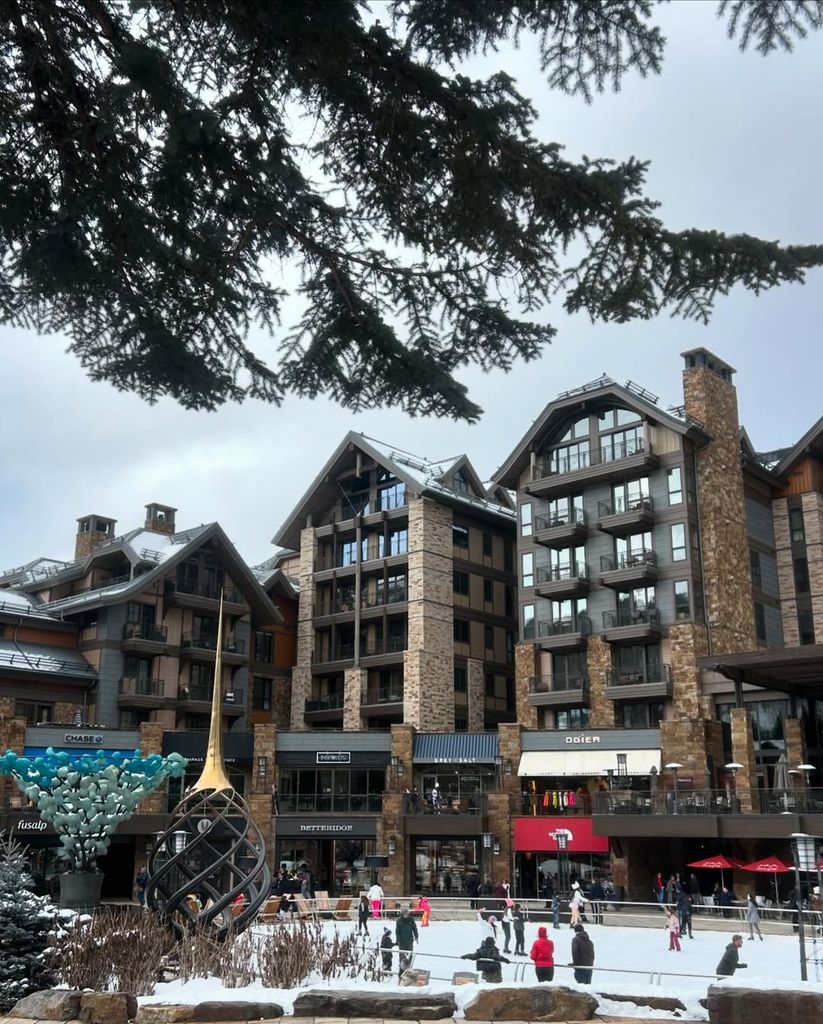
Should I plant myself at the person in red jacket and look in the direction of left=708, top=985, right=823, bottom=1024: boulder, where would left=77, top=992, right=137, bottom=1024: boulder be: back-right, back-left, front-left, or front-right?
front-right

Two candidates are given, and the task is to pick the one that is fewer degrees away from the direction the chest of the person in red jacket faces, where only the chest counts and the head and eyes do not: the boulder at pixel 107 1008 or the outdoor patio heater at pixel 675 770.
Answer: the outdoor patio heater

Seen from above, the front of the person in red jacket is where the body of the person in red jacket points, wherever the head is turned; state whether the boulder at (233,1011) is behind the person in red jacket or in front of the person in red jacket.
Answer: behind

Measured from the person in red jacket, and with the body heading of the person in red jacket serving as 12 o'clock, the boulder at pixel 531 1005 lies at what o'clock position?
The boulder is roughly at 6 o'clock from the person in red jacket.

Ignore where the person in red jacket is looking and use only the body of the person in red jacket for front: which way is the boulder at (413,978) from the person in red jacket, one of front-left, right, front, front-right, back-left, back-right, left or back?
back-left

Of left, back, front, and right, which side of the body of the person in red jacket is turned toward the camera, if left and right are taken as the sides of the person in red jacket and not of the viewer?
back

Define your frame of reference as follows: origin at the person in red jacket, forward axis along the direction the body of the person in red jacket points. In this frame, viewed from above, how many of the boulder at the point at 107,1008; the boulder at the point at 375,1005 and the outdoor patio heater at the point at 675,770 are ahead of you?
1

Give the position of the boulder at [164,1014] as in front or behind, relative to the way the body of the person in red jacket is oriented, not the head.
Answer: behind

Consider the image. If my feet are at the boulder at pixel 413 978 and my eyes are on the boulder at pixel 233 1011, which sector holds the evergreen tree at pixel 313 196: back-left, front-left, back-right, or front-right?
front-left

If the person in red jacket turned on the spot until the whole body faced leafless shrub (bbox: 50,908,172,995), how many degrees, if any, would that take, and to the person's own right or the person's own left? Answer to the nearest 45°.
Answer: approximately 135° to the person's own left

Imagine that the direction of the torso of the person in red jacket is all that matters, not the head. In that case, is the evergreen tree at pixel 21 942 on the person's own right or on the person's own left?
on the person's own left

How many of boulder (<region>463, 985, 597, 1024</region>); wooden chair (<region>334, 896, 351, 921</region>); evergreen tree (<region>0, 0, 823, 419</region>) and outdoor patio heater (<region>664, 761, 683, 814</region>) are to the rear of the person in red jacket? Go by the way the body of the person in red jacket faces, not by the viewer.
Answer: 2

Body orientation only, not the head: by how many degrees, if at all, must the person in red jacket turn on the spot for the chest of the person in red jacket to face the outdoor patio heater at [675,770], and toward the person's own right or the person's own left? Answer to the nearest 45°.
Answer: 0° — they already face it

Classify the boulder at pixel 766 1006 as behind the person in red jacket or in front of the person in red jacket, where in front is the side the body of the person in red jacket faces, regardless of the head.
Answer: behind

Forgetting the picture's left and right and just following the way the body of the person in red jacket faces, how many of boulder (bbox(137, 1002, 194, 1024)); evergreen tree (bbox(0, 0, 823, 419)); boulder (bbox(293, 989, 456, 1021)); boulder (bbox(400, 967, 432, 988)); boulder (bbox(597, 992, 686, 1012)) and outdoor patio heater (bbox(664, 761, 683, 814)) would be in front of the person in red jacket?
1

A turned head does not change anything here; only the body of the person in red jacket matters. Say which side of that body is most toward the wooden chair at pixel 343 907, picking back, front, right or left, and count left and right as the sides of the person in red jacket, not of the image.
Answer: front
